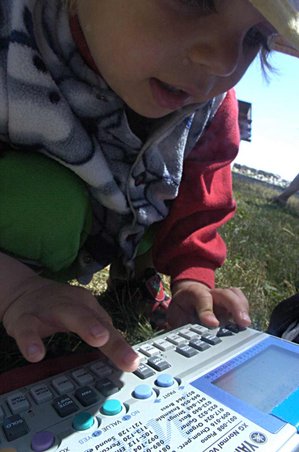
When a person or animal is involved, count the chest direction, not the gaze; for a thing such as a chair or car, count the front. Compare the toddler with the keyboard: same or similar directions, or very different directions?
very different directions

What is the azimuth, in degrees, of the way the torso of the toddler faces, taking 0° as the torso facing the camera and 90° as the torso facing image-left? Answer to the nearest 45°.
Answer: approximately 315°

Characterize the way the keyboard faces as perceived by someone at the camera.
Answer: facing away from the viewer and to the left of the viewer
